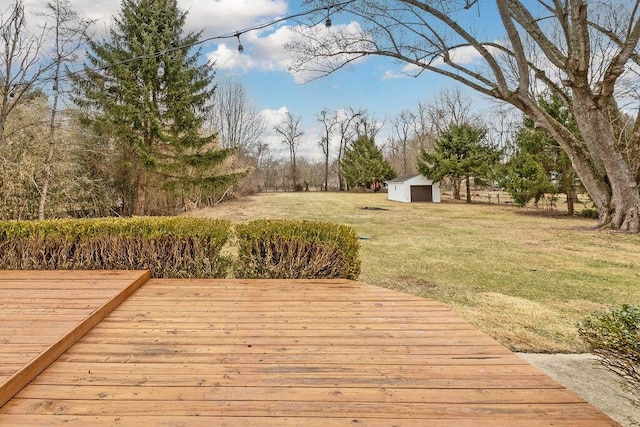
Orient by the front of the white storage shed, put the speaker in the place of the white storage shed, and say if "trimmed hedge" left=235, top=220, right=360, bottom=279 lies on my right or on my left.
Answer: on my right

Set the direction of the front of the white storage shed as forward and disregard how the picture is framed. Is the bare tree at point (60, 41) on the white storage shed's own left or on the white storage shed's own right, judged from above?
on the white storage shed's own right

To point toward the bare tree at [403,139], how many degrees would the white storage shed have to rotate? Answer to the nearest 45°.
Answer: approximately 135° to its left

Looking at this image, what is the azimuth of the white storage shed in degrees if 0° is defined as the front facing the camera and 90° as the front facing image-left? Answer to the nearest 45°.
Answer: approximately 315°

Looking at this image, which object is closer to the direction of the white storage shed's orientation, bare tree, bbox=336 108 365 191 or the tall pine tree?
the tall pine tree
